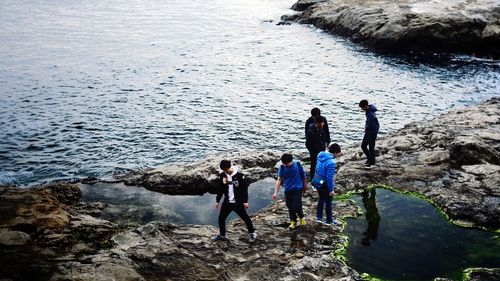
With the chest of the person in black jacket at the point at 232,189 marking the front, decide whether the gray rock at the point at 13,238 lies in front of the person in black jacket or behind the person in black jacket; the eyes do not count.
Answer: in front

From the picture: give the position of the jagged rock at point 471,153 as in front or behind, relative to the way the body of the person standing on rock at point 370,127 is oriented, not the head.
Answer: behind

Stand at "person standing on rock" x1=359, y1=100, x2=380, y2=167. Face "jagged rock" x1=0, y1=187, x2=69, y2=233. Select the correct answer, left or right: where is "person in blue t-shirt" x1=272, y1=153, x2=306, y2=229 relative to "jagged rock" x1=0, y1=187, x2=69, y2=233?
left

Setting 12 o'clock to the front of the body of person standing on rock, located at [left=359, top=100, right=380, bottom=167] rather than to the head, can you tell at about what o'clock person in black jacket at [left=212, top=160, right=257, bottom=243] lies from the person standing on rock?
The person in black jacket is roughly at 10 o'clock from the person standing on rock.

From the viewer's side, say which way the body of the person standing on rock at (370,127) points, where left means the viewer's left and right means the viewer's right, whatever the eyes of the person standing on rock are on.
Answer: facing to the left of the viewer

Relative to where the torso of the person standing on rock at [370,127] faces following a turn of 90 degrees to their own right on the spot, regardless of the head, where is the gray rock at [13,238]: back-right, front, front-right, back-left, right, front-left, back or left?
back-left
